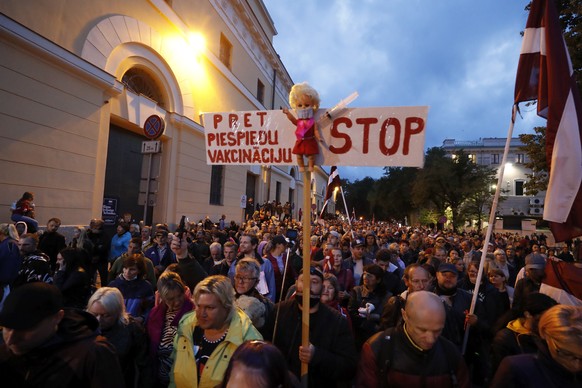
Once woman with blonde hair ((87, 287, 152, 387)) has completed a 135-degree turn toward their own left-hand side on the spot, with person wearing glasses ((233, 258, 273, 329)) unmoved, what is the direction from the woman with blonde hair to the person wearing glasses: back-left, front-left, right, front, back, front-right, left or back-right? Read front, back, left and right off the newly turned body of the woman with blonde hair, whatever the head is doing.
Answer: front

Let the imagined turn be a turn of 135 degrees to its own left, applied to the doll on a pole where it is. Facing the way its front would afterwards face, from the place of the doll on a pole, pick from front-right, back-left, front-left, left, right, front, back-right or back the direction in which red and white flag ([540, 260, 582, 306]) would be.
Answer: front-right

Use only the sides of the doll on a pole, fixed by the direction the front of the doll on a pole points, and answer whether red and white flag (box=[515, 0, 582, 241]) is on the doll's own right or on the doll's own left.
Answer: on the doll's own left

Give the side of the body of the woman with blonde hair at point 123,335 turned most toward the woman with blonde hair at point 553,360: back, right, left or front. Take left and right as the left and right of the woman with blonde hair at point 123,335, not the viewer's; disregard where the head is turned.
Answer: left

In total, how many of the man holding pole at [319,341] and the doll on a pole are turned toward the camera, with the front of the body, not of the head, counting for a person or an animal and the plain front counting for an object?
2
